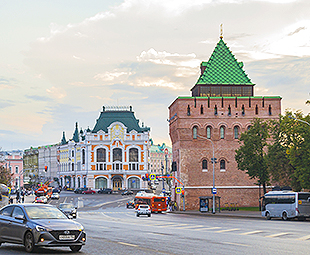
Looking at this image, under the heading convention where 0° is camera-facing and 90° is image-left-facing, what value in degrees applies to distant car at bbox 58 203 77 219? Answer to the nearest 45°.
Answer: approximately 315°
